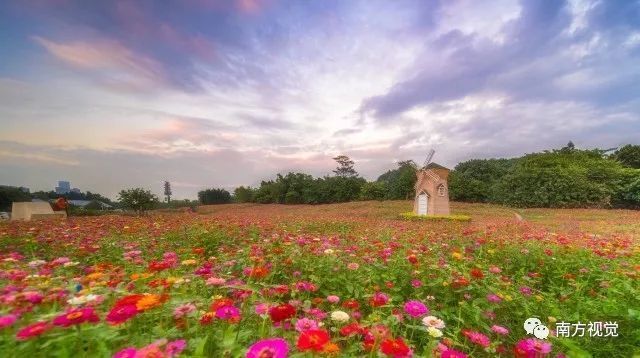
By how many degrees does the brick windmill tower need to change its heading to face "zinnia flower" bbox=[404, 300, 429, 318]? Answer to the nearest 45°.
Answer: approximately 45° to its left

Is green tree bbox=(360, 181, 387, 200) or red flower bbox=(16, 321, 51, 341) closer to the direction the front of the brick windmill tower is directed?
the red flower

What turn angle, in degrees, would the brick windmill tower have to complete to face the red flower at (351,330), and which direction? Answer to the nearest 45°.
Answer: approximately 45° to its left

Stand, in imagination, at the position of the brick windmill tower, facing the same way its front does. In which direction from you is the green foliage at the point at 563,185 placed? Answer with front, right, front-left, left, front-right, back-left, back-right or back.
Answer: back

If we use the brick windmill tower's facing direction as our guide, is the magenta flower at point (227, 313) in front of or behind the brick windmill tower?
in front

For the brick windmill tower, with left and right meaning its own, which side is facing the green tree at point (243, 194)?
right

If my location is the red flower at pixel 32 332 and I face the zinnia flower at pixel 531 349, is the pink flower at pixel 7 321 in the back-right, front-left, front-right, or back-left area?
back-left

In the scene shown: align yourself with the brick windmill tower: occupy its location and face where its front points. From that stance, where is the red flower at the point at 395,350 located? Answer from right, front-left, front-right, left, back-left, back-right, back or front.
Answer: front-left

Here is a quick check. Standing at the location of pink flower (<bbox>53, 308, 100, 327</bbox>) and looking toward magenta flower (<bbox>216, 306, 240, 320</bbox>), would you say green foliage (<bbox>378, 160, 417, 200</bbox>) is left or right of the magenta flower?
left

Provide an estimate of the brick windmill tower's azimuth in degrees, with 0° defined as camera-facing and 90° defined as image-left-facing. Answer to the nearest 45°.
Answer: approximately 45°

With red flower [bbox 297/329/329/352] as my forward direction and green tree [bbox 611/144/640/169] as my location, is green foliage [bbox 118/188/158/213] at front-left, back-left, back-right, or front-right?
front-right
